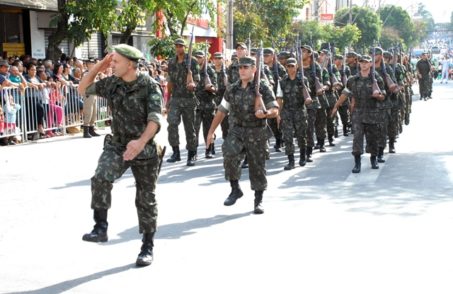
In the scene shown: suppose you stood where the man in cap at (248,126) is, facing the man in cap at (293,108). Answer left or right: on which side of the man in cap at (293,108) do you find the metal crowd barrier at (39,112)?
left

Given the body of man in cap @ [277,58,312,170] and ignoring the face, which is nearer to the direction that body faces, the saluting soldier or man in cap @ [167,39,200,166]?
the saluting soldier

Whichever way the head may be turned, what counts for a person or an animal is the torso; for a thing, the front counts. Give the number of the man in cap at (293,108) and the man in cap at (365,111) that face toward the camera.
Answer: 2

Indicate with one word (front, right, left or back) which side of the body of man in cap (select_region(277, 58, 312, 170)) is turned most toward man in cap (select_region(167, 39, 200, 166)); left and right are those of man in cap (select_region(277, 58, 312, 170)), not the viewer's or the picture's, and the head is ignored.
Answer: right

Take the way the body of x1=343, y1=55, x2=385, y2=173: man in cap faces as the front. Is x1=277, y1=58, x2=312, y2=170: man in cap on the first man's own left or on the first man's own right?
on the first man's own right

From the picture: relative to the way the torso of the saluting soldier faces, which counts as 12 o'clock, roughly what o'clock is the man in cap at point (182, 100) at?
The man in cap is roughly at 5 o'clock from the saluting soldier.

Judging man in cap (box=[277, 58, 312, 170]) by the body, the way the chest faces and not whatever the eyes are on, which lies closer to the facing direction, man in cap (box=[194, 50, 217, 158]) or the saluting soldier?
the saluting soldier

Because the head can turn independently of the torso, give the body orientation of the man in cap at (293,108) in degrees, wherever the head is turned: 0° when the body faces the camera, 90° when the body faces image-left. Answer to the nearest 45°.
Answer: approximately 0°

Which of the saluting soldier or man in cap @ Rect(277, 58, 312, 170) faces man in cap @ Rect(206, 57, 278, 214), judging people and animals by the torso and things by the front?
man in cap @ Rect(277, 58, 312, 170)

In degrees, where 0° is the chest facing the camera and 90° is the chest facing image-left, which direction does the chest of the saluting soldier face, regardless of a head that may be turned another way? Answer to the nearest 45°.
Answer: approximately 45°

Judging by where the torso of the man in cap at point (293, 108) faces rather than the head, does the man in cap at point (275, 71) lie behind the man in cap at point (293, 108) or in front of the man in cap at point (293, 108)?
behind

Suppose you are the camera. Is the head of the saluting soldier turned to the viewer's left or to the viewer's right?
to the viewer's left
